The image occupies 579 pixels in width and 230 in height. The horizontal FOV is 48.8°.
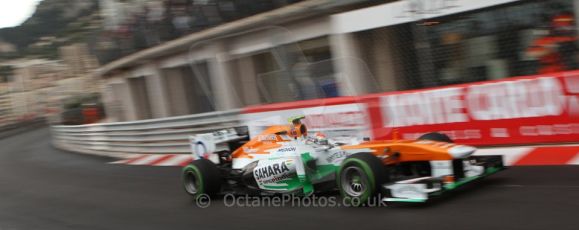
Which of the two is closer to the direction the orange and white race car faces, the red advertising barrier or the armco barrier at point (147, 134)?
the red advertising barrier

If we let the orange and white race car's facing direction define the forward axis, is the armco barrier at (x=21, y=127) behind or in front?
behind

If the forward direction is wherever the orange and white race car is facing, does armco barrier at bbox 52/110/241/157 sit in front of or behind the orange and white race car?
behind

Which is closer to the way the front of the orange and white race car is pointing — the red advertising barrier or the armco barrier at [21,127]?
the red advertising barrier

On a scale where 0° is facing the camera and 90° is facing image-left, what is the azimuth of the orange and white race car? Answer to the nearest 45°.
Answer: approximately 315°
